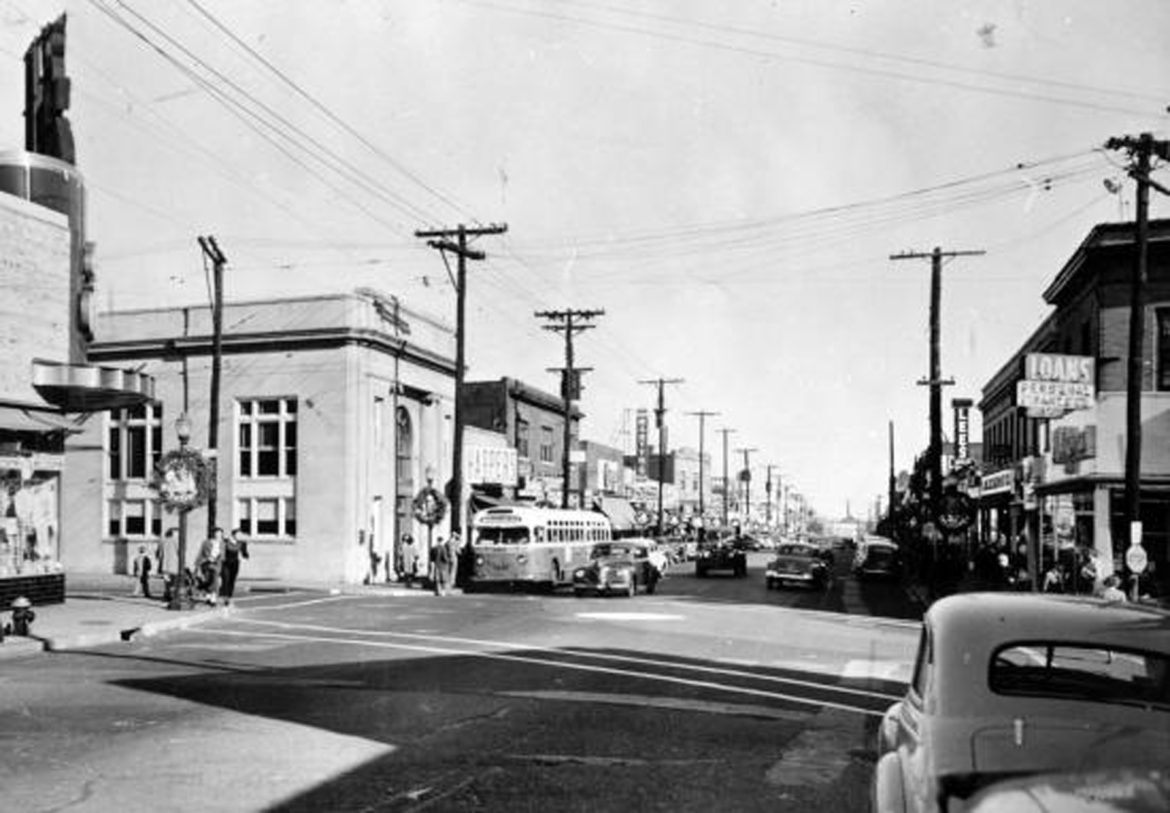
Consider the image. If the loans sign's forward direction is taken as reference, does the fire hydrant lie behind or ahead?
ahead

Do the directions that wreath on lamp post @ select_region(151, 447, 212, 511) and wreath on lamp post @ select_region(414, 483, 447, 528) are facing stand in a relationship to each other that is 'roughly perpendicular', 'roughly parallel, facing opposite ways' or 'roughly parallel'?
roughly parallel

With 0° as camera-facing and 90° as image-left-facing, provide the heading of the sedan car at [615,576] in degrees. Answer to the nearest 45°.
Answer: approximately 45°

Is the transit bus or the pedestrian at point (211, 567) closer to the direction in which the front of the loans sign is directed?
the pedestrian

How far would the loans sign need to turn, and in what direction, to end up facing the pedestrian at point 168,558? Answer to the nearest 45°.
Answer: approximately 90° to its right

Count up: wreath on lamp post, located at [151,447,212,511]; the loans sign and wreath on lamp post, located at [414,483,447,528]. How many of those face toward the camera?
3

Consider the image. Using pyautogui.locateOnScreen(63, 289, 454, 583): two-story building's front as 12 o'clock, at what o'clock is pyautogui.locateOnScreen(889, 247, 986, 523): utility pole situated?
The utility pole is roughly at 11 o'clock from the two-story building.

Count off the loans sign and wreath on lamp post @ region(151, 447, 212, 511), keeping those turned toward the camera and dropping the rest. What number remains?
2

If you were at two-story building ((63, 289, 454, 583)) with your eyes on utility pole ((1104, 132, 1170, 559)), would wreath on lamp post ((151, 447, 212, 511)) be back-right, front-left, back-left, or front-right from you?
front-right

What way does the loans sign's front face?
toward the camera

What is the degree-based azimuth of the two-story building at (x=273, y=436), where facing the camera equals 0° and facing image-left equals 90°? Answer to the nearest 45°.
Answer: approximately 315°

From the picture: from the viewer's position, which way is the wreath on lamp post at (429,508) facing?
facing the viewer

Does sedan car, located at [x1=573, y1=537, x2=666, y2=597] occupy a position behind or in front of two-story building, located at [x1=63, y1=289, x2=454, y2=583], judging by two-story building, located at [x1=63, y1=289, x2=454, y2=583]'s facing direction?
in front
